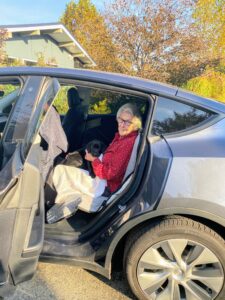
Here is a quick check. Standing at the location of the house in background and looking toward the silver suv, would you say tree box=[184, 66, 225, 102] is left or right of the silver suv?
left

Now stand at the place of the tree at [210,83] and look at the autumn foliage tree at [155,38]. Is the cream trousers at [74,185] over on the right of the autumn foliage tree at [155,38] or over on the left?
left

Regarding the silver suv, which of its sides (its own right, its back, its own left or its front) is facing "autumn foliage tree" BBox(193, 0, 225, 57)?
right

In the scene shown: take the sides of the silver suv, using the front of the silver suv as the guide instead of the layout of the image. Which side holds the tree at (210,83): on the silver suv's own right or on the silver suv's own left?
on the silver suv's own right

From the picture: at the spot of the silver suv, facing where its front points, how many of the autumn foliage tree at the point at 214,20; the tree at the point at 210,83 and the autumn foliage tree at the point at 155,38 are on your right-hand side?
3

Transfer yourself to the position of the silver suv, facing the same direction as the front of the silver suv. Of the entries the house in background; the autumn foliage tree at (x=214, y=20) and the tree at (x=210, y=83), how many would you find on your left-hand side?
0

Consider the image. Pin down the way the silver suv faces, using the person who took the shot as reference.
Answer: facing to the left of the viewer

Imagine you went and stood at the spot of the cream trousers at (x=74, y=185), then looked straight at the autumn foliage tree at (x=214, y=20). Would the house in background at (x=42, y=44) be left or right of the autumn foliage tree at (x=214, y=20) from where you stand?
left

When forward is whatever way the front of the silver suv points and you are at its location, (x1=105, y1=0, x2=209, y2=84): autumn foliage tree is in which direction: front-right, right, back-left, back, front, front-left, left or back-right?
right

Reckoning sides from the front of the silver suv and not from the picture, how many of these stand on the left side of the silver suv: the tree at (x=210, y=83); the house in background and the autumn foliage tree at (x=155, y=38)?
0

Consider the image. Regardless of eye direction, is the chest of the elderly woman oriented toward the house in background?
no
